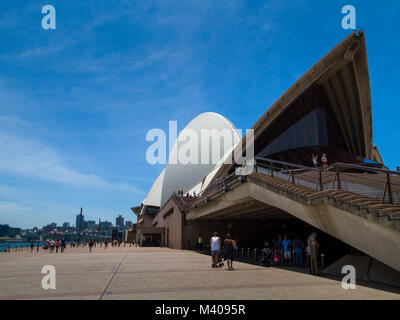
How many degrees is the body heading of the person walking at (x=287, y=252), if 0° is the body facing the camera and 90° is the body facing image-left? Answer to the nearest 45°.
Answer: approximately 180°

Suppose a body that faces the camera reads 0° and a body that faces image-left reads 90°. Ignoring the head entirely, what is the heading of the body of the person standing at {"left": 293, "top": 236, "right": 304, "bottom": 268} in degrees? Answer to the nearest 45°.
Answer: approximately 180°
